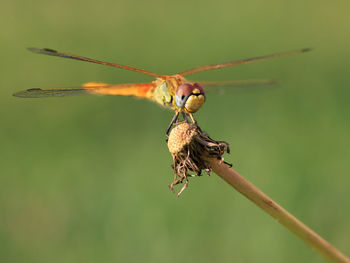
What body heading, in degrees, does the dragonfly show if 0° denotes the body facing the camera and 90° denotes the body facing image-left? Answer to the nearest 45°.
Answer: approximately 315°
